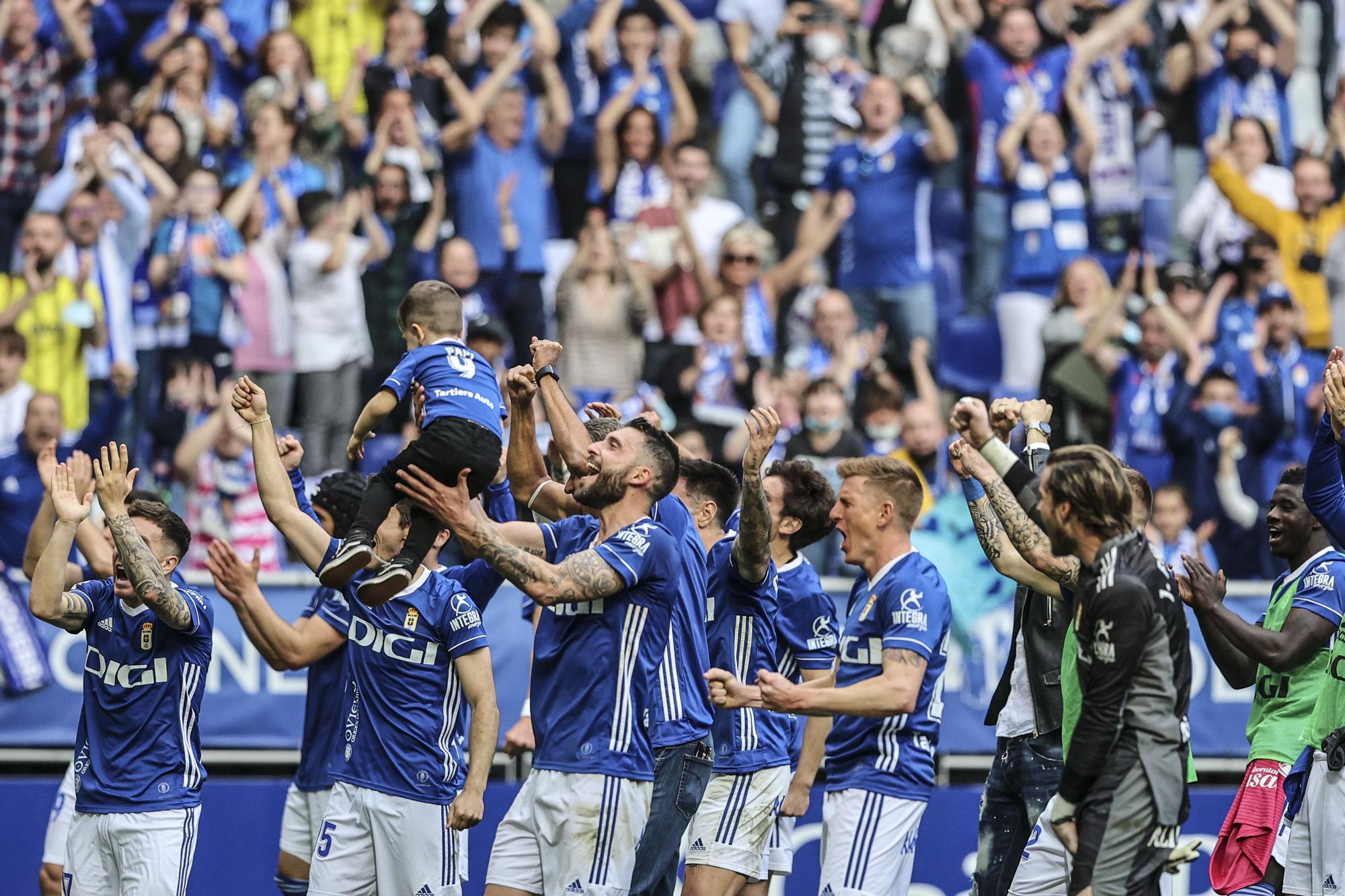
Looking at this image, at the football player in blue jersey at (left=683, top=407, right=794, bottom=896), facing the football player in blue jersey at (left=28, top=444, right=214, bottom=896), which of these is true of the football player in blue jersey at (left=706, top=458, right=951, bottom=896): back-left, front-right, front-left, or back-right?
back-left

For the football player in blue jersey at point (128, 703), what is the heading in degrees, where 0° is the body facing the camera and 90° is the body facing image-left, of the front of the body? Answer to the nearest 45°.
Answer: approximately 45°

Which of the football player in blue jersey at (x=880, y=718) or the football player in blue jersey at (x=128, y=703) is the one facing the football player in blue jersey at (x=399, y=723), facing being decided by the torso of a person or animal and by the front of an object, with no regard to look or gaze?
the football player in blue jersey at (x=880, y=718)

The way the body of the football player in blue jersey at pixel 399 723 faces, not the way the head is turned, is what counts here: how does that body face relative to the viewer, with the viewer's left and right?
facing the viewer and to the left of the viewer

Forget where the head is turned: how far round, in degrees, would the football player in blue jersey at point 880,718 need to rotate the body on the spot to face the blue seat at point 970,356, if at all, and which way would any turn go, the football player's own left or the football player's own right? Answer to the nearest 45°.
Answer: approximately 90° to the football player's own right

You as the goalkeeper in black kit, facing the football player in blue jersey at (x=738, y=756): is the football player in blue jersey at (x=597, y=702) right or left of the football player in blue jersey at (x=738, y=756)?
left

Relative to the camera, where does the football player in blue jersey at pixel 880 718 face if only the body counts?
to the viewer's left

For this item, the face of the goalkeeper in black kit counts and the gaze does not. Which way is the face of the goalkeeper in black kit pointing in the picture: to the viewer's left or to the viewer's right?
to the viewer's left

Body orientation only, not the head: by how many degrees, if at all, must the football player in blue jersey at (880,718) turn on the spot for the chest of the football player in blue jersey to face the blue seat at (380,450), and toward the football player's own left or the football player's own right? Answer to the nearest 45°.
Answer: approximately 45° to the football player's own right
